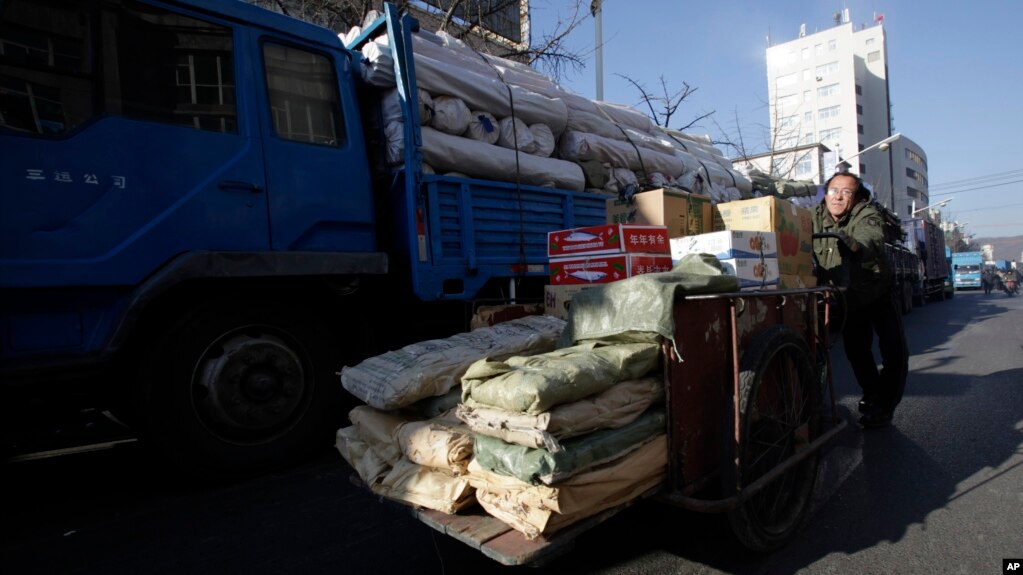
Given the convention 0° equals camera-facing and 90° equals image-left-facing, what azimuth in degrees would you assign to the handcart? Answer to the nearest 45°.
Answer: approximately 45°

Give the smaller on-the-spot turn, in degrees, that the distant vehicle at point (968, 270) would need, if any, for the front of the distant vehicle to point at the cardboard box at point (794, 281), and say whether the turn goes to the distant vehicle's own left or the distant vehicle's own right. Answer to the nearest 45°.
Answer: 0° — it already faces it

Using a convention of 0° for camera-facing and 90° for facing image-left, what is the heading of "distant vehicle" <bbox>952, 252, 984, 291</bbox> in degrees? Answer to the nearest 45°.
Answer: approximately 0°

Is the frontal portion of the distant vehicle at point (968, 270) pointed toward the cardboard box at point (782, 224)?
yes

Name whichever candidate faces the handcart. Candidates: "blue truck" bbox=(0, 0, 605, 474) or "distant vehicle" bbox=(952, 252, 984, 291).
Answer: the distant vehicle

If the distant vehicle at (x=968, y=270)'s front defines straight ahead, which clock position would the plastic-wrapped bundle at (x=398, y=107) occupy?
The plastic-wrapped bundle is roughly at 12 o'clock from the distant vehicle.

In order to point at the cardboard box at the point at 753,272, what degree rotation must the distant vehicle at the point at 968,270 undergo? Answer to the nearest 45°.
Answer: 0° — it already faces it
